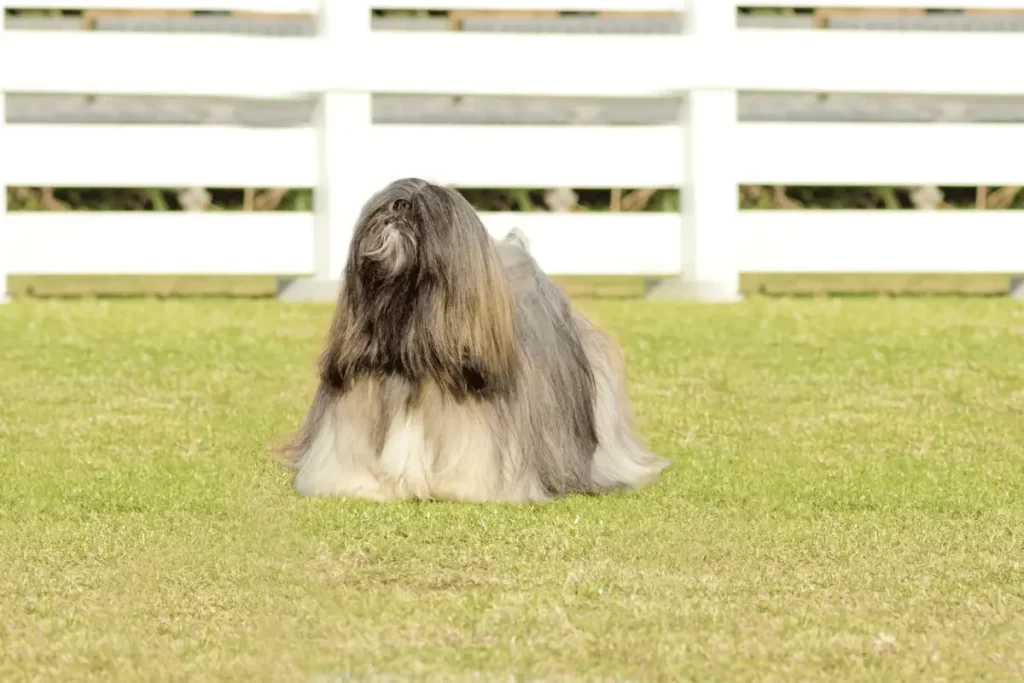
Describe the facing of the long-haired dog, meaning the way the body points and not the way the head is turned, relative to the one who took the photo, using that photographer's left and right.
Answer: facing the viewer and to the left of the viewer

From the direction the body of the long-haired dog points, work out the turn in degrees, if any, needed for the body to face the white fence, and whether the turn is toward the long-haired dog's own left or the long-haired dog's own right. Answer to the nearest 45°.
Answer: approximately 135° to the long-haired dog's own right
